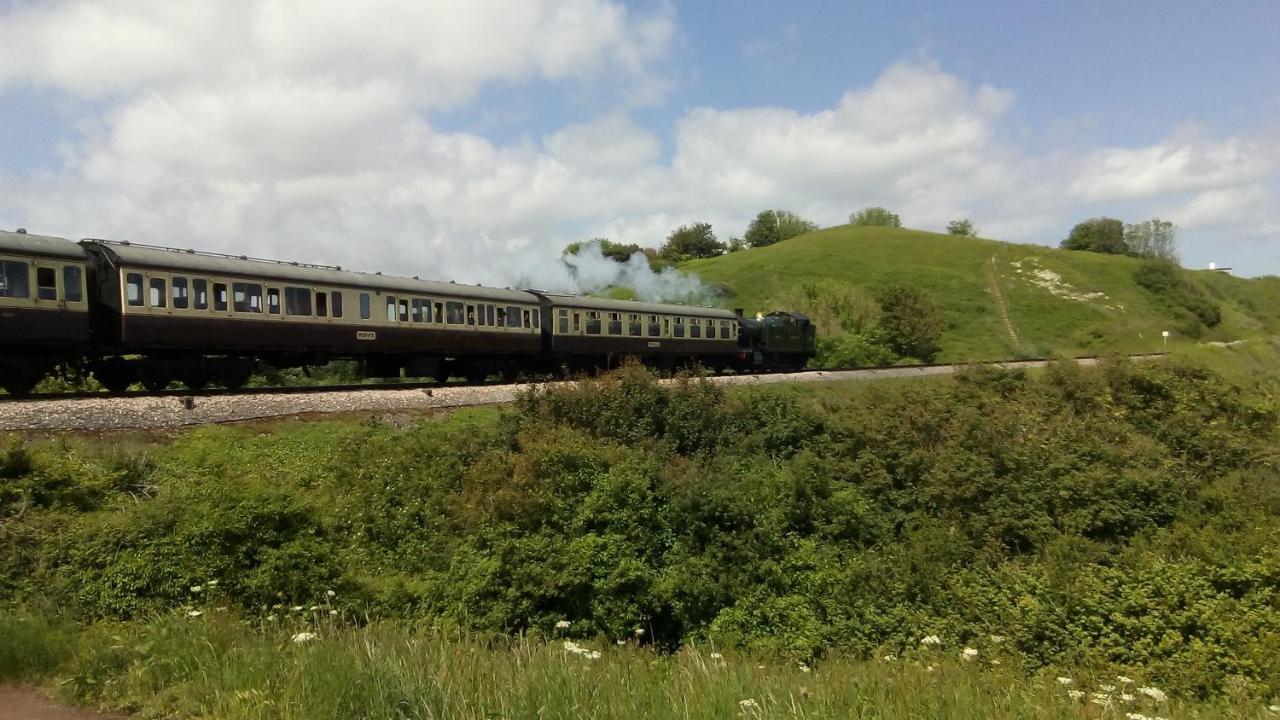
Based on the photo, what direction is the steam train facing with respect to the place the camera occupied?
facing away from the viewer and to the right of the viewer
